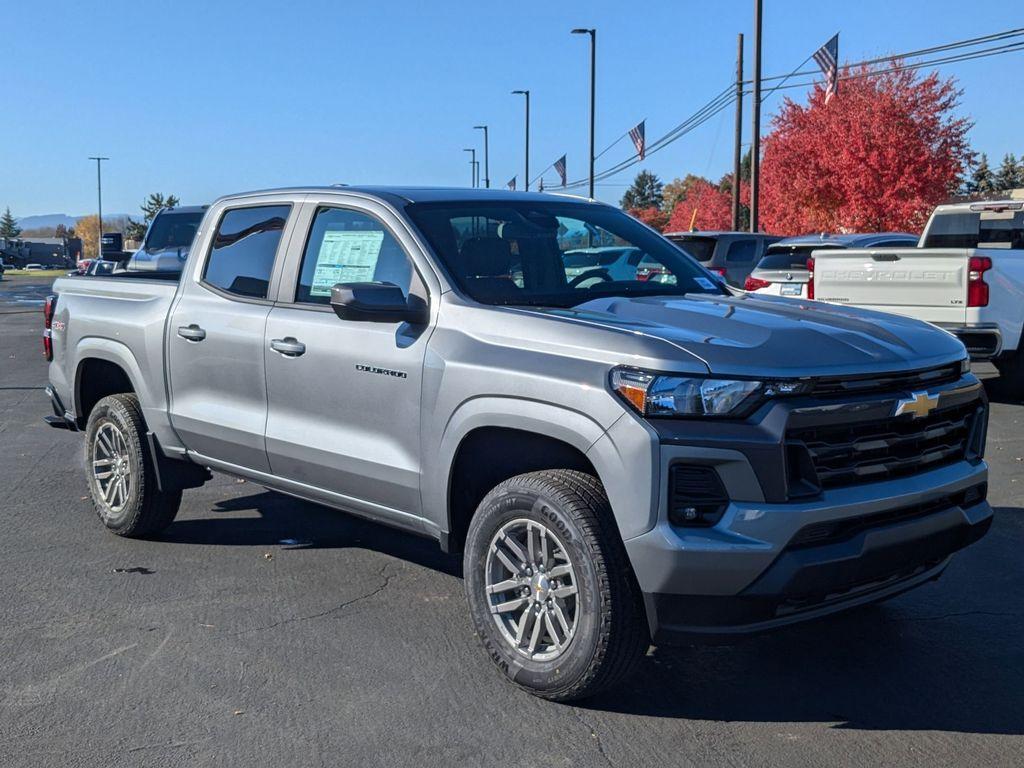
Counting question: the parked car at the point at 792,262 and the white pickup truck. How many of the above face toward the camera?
0

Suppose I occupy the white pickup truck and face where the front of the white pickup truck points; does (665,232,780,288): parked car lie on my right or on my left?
on my left

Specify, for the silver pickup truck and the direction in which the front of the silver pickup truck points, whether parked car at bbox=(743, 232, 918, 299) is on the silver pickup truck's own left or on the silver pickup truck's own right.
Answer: on the silver pickup truck's own left

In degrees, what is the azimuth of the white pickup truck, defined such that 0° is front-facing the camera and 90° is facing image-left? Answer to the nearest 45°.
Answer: approximately 225°

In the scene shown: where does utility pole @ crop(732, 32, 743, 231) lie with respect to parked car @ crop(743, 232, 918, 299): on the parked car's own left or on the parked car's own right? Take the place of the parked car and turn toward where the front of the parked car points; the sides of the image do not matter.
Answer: on the parked car's own left

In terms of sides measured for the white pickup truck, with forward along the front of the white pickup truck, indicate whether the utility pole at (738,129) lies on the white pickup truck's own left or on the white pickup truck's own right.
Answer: on the white pickup truck's own left

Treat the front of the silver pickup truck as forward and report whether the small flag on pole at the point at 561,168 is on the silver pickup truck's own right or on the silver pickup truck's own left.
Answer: on the silver pickup truck's own left

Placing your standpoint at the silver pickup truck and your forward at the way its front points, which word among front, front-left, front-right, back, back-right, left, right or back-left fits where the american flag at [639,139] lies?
back-left

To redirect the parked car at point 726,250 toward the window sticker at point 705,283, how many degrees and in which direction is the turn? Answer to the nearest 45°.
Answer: approximately 135° to its right
